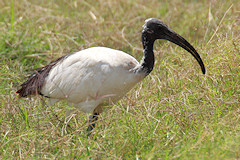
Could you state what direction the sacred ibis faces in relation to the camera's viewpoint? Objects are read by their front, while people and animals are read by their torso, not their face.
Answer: facing to the right of the viewer
